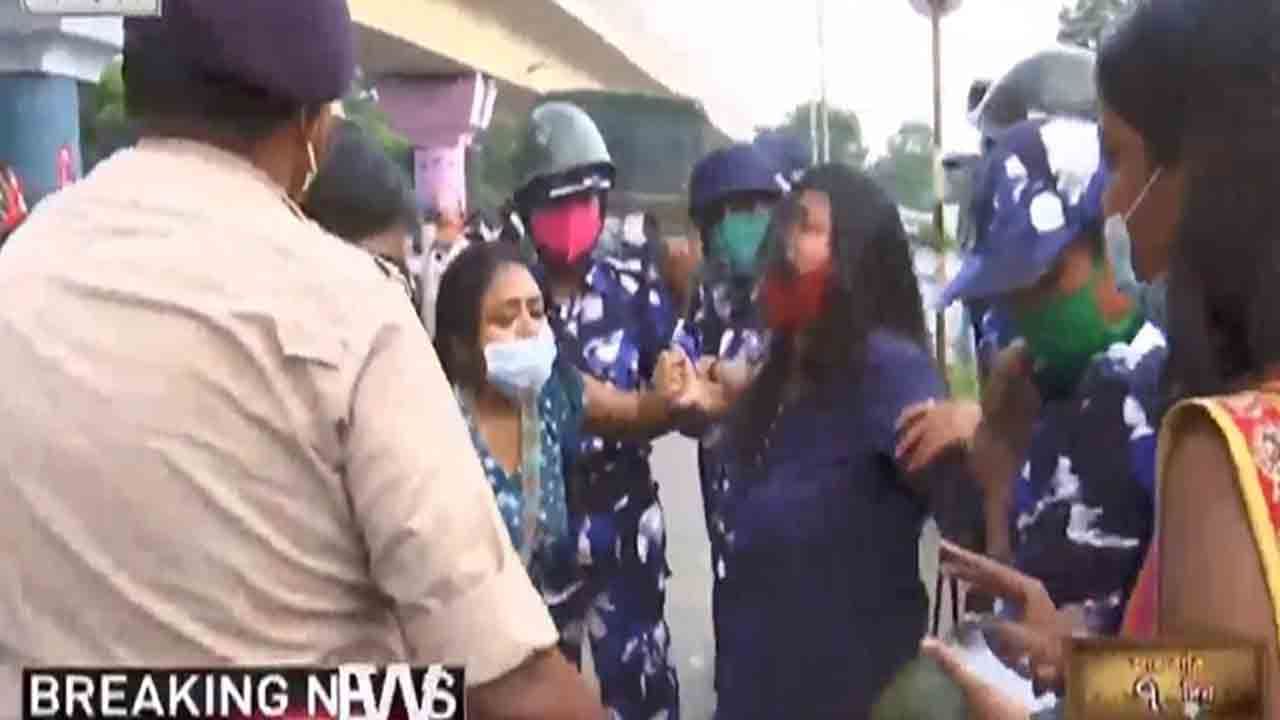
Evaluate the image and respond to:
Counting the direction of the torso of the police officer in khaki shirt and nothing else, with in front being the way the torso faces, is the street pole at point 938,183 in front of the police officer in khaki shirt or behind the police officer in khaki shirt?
in front

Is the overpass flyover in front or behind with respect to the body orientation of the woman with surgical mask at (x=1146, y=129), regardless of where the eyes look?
in front

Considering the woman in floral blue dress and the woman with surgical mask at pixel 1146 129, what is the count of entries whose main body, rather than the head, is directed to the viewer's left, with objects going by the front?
1

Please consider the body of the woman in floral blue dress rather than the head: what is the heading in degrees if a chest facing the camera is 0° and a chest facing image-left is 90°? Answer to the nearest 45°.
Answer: approximately 315°

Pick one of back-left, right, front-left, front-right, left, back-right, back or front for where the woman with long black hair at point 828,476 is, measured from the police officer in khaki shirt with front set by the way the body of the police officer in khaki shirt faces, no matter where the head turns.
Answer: front

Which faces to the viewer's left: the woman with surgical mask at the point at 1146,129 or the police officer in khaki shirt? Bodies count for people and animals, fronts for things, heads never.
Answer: the woman with surgical mask

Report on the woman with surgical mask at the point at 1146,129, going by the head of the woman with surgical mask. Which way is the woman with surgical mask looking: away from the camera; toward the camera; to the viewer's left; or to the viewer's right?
to the viewer's left

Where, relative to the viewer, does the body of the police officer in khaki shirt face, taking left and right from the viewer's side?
facing away from the viewer and to the right of the viewer

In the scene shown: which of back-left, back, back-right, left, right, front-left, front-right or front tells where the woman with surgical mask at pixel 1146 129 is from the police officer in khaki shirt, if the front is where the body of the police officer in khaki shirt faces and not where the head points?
front-right

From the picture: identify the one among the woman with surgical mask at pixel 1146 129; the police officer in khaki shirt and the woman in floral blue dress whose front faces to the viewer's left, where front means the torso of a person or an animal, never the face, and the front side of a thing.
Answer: the woman with surgical mask

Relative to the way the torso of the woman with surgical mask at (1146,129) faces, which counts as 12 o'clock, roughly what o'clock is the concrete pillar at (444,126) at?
The concrete pillar is roughly at 1 o'clock from the woman with surgical mask.

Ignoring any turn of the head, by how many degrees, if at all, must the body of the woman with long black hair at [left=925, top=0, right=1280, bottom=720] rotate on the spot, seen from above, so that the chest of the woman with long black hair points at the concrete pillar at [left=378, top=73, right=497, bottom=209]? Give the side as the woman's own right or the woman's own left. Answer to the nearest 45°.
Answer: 0° — they already face it

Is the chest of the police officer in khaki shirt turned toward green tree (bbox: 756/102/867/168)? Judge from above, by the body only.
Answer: yes

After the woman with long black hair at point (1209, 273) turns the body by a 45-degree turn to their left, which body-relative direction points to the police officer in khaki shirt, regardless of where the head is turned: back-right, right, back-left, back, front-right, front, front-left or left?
front

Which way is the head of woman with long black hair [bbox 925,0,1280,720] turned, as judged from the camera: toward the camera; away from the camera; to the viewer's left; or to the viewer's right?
to the viewer's left

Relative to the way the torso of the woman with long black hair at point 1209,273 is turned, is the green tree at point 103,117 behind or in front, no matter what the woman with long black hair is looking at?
in front
